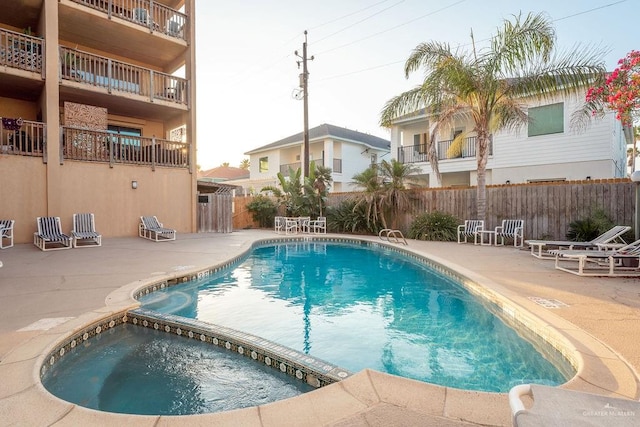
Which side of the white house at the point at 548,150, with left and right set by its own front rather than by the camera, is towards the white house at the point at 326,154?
right

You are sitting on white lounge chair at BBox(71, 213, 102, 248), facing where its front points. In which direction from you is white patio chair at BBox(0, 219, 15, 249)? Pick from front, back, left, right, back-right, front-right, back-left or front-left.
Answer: right

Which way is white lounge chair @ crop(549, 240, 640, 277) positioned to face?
to the viewer's left

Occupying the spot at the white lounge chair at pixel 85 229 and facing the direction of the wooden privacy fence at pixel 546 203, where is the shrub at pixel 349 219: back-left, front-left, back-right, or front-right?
front-left

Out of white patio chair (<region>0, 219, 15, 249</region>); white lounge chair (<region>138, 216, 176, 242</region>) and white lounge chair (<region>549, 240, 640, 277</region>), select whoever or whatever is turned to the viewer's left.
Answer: white lounge chair (<region>549, 240, 640, 277</region>)

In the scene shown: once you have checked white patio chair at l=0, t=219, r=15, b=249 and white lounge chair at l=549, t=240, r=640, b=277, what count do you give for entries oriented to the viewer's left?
1

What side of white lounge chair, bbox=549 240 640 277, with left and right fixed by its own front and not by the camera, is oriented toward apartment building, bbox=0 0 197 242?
front

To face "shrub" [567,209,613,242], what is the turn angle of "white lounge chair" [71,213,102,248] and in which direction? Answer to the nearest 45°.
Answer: approximately 45° to its left

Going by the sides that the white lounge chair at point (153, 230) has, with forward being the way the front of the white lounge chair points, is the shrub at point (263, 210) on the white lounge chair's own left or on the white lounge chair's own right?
on the white lounge chair's own left

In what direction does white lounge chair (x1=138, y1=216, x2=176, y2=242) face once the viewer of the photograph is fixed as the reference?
facing the viewer and to the right of the viewer

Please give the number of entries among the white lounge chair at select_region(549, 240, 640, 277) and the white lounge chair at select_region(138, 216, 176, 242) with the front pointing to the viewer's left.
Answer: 1

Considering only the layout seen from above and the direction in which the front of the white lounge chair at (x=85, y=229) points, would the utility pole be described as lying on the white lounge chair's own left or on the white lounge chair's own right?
on the white lounge chair's own left

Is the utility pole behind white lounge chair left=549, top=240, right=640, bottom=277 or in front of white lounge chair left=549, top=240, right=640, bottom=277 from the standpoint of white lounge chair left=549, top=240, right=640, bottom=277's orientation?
in front

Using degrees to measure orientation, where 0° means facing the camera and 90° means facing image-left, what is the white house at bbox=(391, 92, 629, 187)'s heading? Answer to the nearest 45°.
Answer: approximately 45°

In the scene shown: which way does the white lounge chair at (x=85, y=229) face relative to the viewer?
toward the camera

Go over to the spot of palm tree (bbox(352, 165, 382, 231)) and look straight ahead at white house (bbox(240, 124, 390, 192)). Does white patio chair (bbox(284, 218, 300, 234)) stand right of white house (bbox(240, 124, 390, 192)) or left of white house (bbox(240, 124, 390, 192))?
left

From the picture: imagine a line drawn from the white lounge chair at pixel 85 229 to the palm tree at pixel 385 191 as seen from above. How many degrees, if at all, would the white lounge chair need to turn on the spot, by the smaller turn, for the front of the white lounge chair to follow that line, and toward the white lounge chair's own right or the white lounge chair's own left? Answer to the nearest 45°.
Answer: approximately 90° to the white lounge chair's own left

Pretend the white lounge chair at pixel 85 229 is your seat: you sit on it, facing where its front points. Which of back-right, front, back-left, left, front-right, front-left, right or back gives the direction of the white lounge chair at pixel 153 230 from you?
left

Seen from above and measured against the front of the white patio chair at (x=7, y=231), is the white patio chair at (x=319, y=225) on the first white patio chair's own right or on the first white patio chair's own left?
on the first white patio chair's own left

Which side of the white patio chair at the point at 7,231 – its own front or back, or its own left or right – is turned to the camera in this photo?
front
